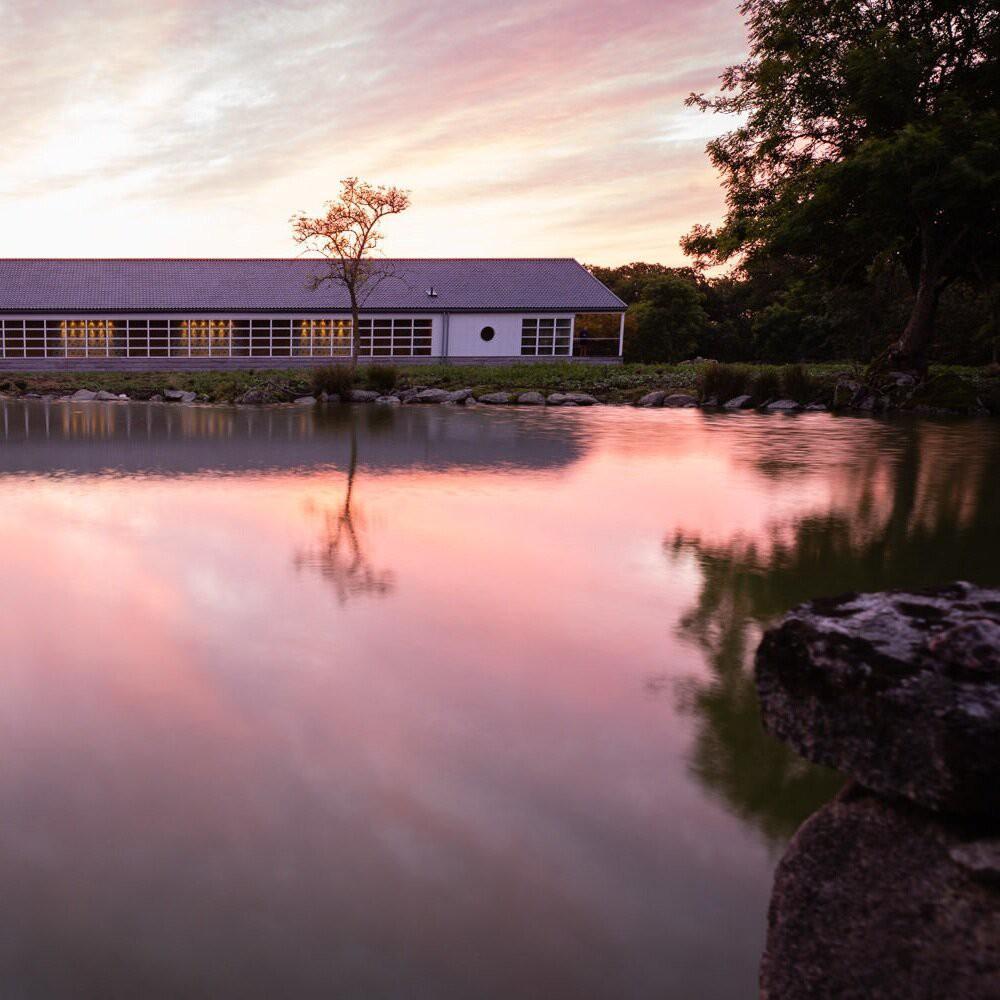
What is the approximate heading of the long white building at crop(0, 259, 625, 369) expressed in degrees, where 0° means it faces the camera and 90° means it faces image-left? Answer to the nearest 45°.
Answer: approximately 0°

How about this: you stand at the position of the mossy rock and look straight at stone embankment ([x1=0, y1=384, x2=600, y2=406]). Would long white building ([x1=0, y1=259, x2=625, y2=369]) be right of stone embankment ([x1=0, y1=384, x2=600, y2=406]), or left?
right

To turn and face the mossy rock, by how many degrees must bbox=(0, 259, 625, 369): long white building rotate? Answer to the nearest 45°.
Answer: approximately 45° to its left

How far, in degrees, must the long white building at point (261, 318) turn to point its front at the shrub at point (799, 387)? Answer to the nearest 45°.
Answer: approximately 45° to its left

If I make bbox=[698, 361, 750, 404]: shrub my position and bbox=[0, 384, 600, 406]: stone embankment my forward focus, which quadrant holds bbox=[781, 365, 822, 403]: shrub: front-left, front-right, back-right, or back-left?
back-left

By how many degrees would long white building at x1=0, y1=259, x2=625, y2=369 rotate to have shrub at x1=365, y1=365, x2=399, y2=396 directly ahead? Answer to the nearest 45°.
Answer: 0° — it already faces it

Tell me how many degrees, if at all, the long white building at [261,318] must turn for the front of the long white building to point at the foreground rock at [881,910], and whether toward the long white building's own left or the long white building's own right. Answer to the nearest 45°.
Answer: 0° — it already faces it
